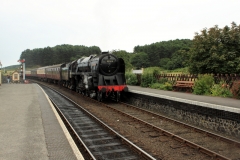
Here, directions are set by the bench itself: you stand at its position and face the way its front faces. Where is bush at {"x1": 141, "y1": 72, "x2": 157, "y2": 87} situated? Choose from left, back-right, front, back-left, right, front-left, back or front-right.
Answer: right

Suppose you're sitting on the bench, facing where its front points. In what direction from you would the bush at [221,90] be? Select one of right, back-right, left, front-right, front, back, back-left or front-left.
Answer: left

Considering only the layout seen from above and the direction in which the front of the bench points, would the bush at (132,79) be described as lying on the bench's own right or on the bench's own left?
on the bench's own right

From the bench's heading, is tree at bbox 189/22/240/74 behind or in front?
behind

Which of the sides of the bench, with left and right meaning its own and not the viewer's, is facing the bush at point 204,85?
left
